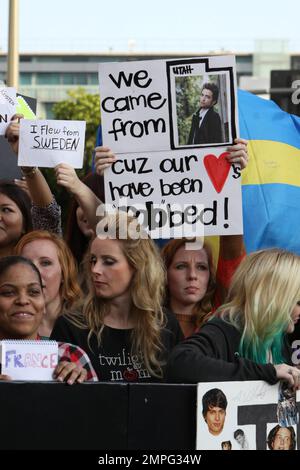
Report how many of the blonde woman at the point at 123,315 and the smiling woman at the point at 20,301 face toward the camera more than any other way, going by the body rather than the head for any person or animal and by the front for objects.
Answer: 2

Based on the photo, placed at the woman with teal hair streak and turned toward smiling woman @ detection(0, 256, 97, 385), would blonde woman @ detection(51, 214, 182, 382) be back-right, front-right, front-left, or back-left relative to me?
front-right

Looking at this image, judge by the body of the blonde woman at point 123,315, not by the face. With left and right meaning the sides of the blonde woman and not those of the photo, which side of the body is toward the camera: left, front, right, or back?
front

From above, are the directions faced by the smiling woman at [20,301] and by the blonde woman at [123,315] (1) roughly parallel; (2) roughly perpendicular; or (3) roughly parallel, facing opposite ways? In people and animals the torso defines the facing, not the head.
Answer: roughly parallel

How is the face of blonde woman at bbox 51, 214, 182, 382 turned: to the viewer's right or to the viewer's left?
to the viewer's left

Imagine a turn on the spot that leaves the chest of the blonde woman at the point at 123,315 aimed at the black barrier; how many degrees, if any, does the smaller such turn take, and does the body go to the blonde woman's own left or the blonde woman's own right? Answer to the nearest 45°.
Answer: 0° — they already face it
